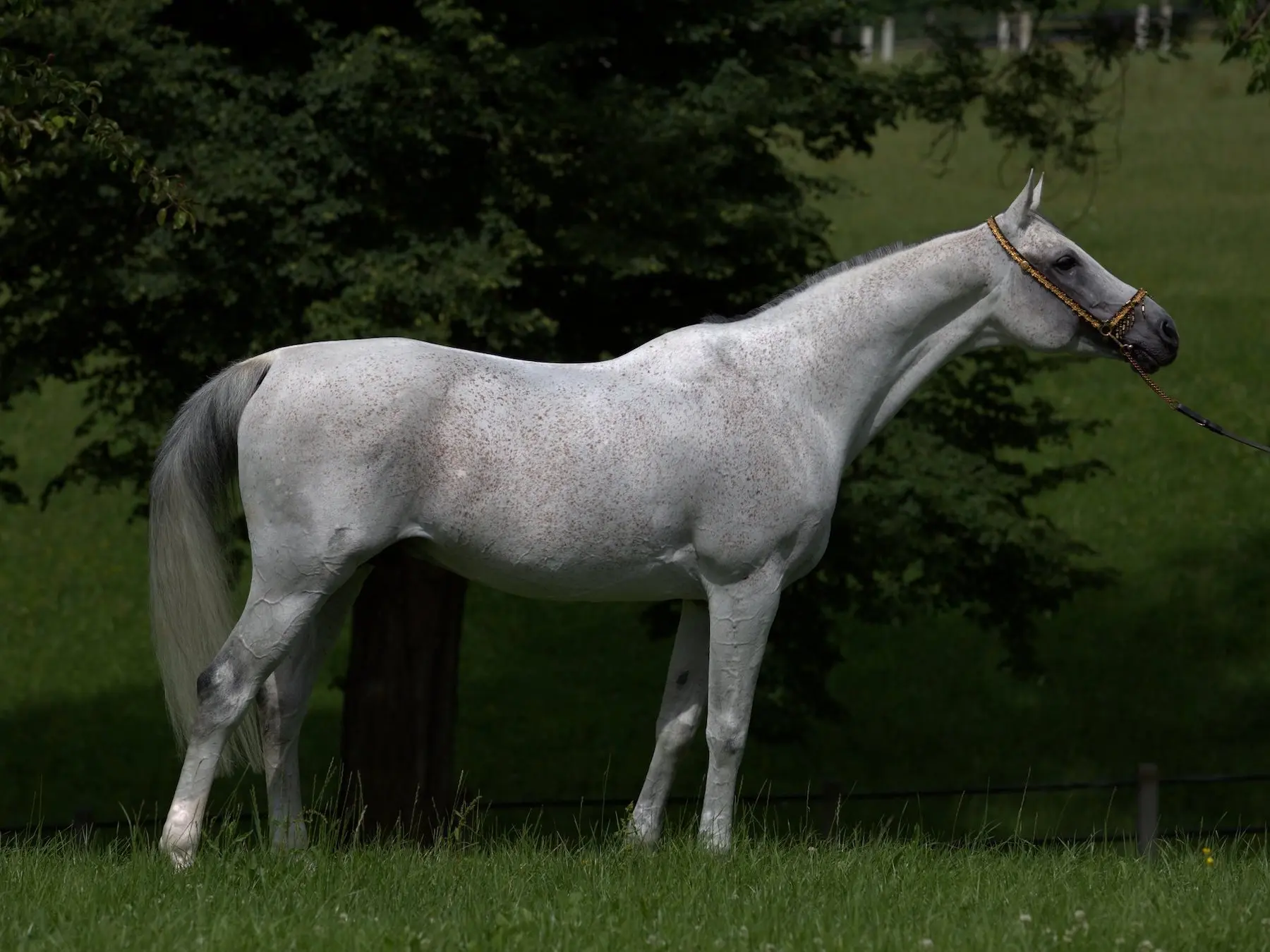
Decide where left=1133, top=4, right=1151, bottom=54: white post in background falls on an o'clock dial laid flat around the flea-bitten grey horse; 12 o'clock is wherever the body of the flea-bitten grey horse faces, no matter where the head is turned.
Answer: The white post in background is roughly at 10 o'clock from the flea-bitten grey horse.

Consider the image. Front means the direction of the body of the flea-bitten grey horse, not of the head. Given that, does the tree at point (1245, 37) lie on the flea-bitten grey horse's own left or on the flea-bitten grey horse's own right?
on the flea-bitten grey horse's own left

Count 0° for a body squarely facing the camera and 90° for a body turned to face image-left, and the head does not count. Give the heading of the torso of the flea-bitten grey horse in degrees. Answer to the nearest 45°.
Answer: approximately 270°

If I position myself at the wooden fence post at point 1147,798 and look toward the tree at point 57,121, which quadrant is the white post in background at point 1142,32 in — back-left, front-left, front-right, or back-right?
back-right

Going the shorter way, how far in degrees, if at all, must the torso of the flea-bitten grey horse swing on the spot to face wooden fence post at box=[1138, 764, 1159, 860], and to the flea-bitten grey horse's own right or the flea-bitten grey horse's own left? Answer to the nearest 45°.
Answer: approximately 45° to the flea-bitten grey horse's own left

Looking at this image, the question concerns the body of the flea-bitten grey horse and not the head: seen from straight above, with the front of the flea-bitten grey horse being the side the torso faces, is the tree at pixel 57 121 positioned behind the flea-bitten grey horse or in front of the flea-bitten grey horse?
behind

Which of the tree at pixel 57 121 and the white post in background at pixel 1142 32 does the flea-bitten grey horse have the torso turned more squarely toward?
the white post in background
